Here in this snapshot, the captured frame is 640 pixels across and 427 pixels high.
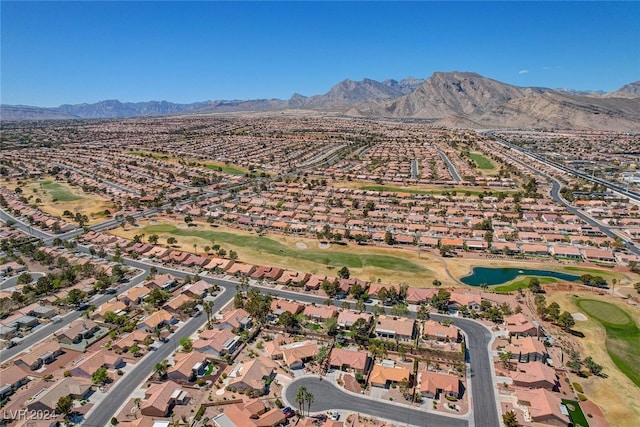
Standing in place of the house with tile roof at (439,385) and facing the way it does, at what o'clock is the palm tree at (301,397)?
The palm tree is roughly at 2 o'clock from the house with tile roof.

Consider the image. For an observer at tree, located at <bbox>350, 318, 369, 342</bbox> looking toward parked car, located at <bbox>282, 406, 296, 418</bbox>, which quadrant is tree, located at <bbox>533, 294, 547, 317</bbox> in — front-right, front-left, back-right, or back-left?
back-left

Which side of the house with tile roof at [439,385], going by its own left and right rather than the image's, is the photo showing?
front

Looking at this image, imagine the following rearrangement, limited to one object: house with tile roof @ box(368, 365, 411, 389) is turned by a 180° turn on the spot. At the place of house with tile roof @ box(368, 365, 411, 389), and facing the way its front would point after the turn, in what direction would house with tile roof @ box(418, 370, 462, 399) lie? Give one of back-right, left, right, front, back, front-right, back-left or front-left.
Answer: right

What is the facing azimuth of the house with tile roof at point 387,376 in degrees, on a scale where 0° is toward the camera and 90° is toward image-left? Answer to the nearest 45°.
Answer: approximately 0°

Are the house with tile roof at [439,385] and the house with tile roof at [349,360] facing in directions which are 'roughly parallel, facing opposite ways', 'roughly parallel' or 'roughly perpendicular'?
roughly parallel

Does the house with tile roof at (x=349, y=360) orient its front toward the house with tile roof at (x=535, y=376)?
no

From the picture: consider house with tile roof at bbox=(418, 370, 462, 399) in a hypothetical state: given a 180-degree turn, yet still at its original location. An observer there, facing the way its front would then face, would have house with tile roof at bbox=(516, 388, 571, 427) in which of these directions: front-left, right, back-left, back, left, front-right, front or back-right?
right

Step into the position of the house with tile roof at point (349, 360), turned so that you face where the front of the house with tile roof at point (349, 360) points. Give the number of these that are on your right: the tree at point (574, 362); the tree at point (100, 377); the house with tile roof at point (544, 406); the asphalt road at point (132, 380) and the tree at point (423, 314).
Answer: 2

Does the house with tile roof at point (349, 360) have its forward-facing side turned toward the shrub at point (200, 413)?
no

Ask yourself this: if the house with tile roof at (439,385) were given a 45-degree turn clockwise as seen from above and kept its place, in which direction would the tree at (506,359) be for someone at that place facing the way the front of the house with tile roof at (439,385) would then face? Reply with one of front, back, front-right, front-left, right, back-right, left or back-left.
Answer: back

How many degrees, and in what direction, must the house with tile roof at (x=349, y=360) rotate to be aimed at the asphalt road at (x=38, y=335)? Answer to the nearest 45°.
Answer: approximately 90° to its right

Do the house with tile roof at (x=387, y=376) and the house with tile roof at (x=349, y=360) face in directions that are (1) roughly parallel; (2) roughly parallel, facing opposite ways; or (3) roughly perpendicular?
roughly parallel

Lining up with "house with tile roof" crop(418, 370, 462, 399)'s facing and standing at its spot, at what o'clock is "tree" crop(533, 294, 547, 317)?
The tree is roughly at 7 o'clock from the house with tile roof.

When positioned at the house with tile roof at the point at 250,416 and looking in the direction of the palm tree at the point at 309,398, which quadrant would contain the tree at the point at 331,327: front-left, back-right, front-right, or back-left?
front-left

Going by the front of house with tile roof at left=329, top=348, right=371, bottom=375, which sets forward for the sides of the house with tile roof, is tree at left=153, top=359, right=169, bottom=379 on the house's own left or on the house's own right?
on the house's own right

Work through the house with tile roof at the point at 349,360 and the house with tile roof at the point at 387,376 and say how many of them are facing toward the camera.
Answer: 2

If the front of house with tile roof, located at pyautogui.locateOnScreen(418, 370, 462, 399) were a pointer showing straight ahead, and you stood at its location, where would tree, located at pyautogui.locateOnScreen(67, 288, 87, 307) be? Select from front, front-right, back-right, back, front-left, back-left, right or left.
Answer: right

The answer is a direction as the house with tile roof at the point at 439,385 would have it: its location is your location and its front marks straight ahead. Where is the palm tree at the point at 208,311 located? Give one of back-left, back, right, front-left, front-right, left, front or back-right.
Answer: right

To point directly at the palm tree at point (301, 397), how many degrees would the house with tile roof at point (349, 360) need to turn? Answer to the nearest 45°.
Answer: approximately 45° to its right

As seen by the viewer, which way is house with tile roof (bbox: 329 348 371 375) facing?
toward the camera
